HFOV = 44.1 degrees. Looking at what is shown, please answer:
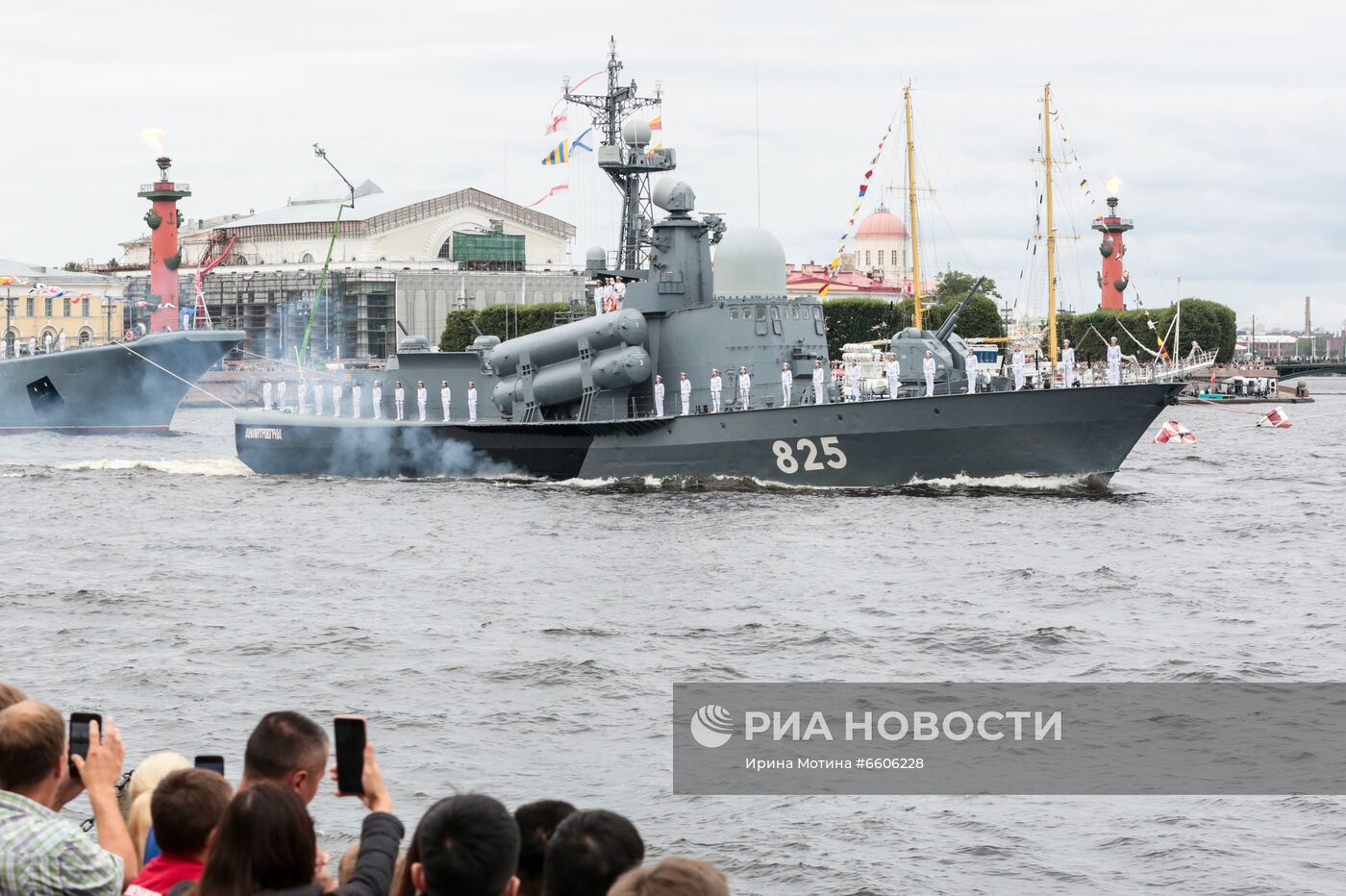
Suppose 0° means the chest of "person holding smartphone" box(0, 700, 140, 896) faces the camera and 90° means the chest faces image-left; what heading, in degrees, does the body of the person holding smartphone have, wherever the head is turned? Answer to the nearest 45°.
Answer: approximately 225°

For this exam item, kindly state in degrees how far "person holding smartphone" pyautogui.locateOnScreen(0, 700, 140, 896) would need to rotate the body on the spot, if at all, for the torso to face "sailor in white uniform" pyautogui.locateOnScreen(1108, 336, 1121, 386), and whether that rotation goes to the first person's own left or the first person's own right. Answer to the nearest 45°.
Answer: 0° — they already face them

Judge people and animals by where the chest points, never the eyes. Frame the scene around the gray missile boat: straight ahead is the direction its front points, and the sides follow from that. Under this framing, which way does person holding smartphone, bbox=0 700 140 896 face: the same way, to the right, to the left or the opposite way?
to the left

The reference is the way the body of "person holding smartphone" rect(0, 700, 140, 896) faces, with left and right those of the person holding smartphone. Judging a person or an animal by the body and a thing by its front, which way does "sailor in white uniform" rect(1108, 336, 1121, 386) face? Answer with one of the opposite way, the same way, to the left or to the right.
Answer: the opposite way

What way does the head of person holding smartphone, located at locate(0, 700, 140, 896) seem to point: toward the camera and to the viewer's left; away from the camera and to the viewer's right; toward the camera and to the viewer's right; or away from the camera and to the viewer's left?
away from the camera and to the viewer's right

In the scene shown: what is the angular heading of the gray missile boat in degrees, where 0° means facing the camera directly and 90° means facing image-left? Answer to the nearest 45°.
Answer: approximately 270°
